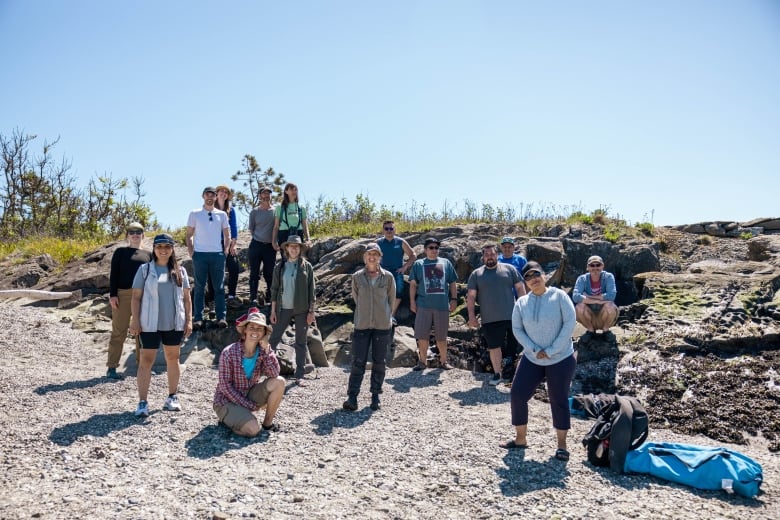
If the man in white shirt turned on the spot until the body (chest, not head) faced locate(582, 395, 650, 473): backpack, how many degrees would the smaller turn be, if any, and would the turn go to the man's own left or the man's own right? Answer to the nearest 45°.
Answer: approximately 45° to the man's own left

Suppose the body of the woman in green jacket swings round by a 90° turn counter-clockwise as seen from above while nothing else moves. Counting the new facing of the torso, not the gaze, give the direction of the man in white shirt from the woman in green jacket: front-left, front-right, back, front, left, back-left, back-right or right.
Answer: back-left

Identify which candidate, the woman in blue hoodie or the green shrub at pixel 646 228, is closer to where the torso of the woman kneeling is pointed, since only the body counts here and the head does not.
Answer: the woman in blue hoodie

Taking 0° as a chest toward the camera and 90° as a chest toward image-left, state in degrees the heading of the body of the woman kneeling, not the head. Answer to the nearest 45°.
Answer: approximately 315°

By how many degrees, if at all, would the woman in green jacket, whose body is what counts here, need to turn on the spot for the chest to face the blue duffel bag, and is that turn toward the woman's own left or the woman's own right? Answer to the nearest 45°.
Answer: approximately 45° to the woman's own left

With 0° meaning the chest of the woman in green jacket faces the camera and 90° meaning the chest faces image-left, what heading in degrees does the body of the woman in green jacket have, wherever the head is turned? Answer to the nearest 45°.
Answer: approximately 0°
